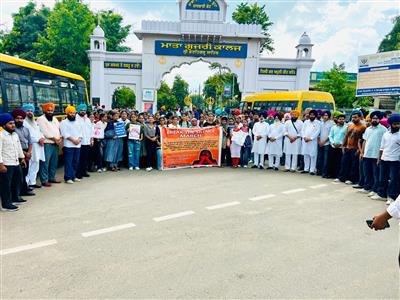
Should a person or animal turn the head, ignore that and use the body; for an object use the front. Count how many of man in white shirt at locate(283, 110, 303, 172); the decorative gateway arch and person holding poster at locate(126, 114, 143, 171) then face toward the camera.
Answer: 3

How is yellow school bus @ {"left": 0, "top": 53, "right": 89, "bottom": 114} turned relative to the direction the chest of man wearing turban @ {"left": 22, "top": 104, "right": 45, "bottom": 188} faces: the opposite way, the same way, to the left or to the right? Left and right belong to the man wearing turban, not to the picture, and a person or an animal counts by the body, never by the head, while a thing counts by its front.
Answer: to the left

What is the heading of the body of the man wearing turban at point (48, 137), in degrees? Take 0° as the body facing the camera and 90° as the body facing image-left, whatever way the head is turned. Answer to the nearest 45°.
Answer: approximately 315°

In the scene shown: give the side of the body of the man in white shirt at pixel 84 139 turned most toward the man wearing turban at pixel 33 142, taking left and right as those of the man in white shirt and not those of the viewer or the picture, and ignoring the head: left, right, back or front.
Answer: right

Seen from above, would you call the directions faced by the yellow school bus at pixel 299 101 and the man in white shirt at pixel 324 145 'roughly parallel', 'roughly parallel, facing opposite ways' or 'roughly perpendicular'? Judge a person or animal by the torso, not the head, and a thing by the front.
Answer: roughly perpendicular

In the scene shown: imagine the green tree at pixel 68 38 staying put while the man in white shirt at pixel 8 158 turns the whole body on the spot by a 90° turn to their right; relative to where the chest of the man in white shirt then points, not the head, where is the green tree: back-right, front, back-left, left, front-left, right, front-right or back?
back-right

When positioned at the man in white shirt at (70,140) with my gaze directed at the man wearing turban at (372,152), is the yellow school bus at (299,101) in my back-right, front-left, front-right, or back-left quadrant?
front-left

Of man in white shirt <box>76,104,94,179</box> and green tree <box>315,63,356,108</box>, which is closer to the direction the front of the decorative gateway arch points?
the man in white shirt

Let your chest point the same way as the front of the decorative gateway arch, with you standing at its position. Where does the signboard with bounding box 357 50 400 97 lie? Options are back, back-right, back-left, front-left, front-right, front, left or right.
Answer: left

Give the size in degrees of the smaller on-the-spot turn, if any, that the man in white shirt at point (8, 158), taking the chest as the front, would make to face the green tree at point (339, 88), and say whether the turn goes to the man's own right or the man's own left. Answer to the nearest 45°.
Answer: approximately 90° to the man's own left

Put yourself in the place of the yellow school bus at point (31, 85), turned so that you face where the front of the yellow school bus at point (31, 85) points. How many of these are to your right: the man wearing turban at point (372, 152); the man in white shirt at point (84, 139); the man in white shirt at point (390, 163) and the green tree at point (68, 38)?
3

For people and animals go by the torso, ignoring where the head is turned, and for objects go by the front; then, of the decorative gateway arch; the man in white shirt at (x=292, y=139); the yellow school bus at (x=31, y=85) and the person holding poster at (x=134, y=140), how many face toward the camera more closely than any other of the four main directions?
3

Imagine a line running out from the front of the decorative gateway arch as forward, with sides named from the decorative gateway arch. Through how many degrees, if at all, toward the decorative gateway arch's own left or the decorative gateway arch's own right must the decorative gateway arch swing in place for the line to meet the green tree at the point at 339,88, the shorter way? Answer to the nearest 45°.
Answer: approximately 135° to the decorative gateway arch's own left

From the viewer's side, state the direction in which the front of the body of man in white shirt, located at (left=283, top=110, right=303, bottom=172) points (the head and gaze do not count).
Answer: toward the camera
